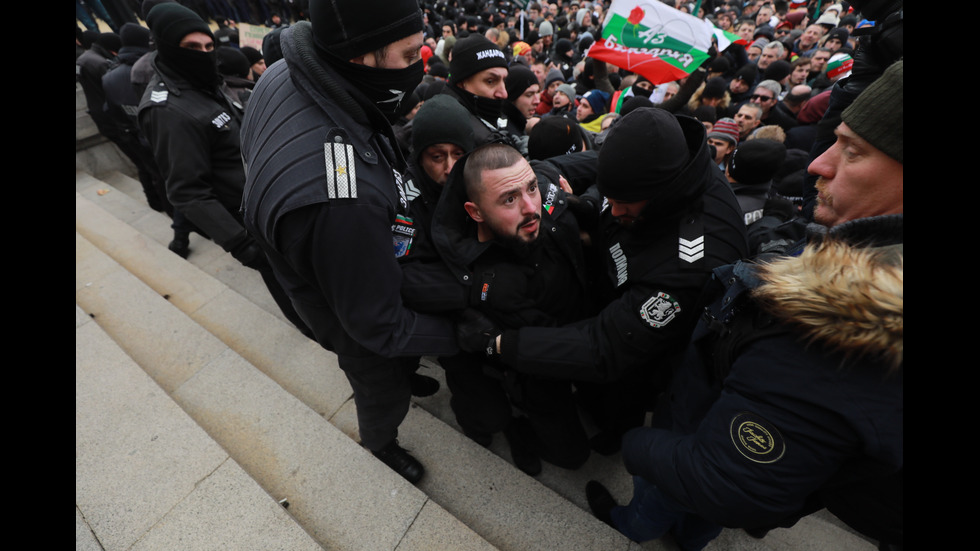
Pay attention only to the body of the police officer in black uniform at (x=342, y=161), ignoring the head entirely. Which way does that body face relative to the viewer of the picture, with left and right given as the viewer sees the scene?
facing to the right of the viewer

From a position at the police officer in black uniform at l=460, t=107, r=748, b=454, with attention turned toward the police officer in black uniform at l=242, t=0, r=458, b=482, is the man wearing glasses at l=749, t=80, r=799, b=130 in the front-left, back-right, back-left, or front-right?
back-right

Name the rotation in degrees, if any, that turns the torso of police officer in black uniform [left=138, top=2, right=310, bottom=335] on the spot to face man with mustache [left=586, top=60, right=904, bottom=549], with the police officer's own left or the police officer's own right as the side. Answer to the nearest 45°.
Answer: approximately 45° to the police officer's own right

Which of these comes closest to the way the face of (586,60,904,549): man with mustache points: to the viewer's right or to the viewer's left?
to the viewer's left

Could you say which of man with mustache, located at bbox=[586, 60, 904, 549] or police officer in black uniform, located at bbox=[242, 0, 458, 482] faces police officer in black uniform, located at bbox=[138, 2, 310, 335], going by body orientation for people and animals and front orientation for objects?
the man with mustache

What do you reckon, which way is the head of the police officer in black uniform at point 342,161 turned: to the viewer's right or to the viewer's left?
to the viewer's right

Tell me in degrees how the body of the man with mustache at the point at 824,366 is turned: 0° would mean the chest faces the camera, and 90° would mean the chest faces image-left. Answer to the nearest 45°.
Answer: approximately 90°
